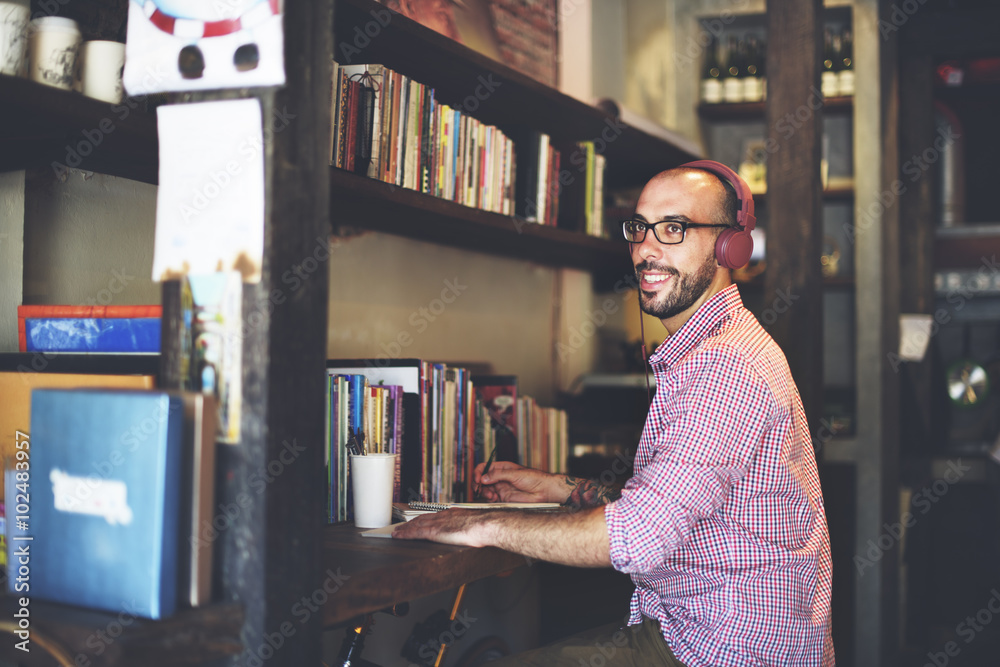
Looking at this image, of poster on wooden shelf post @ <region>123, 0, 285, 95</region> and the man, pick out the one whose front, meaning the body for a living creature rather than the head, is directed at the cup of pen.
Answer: the man

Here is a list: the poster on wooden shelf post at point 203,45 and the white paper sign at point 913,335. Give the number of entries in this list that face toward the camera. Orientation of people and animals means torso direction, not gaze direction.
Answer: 2

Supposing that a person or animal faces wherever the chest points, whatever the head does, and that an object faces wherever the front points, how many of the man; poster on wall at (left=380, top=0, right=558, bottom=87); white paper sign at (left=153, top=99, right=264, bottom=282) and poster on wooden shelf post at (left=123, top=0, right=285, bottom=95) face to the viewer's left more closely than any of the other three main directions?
1

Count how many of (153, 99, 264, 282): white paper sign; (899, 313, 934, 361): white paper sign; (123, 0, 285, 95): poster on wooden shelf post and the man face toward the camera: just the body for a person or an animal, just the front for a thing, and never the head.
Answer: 3

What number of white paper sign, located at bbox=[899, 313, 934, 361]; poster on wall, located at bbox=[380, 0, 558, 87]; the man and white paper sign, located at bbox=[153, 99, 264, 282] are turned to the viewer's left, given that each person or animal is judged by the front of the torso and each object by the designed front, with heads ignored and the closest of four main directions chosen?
1

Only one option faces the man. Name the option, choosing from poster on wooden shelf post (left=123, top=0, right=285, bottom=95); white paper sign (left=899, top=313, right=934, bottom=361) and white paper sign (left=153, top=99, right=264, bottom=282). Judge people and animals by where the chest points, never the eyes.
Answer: white paper sign (left=899, top=313, right=934, bottom=361)

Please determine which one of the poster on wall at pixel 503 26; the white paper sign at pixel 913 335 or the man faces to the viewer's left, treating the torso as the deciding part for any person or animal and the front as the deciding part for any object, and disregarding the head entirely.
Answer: the man

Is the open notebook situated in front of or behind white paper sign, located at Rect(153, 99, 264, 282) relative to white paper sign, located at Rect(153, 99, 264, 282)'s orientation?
behind

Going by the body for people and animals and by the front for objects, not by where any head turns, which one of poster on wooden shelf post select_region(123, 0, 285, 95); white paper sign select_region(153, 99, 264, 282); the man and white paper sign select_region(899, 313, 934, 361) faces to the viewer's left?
the man

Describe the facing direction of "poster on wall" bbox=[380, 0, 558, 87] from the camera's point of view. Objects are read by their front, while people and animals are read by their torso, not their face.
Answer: facing the viewer and to the right of the viewer

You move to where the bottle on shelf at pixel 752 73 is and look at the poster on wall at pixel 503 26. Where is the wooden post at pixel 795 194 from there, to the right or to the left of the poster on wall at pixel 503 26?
left

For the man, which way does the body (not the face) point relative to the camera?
to the viewer's left

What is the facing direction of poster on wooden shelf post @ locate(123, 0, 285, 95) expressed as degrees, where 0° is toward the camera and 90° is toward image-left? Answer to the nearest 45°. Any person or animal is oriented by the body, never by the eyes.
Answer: approximately 0°
